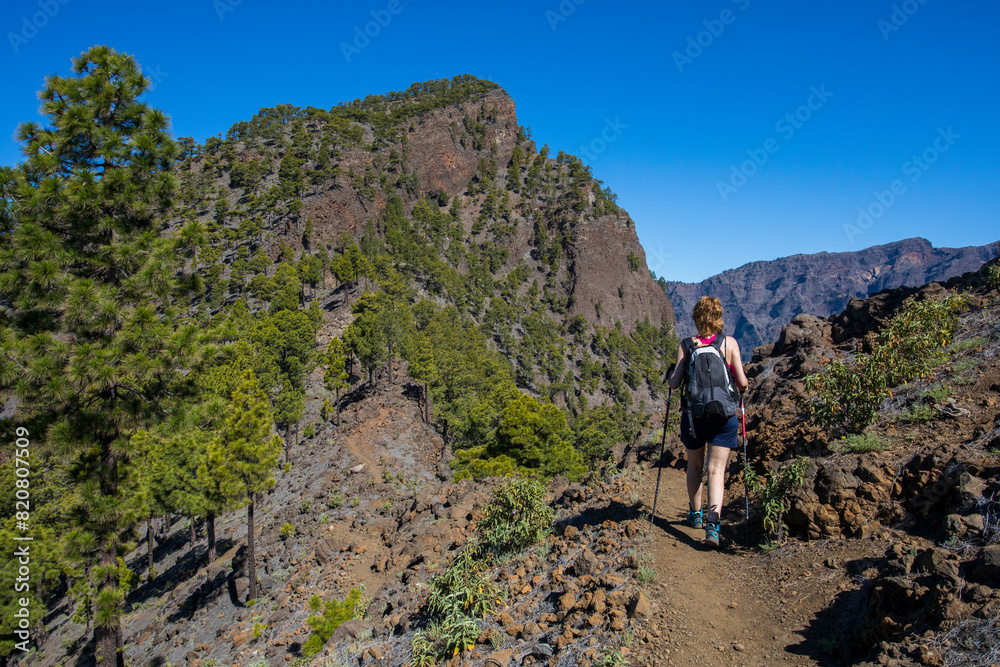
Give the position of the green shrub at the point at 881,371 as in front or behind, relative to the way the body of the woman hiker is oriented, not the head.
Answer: in front

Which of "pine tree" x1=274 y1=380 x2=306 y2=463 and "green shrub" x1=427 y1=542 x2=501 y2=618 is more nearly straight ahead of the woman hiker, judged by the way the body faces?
the pine tree

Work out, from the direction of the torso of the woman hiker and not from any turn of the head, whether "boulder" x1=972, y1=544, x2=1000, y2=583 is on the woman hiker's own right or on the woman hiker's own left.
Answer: on the woman hiker's own right

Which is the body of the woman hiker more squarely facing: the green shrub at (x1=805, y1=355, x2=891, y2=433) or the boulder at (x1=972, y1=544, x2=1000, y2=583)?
the green shrub

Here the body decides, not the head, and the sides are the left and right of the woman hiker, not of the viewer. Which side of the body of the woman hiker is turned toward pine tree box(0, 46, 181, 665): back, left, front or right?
left

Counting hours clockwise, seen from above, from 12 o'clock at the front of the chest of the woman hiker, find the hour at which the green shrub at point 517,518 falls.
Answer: The green shrub is roughly at 10 o'clock from the woman hiker.

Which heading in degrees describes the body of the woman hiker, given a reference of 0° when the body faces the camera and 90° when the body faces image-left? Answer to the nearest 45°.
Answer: approximately 180°

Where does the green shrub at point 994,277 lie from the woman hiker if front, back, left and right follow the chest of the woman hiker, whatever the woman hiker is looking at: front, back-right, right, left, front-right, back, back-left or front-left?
front-right

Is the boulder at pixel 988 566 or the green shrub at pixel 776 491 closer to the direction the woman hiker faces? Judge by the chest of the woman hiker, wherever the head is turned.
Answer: the green shrub
